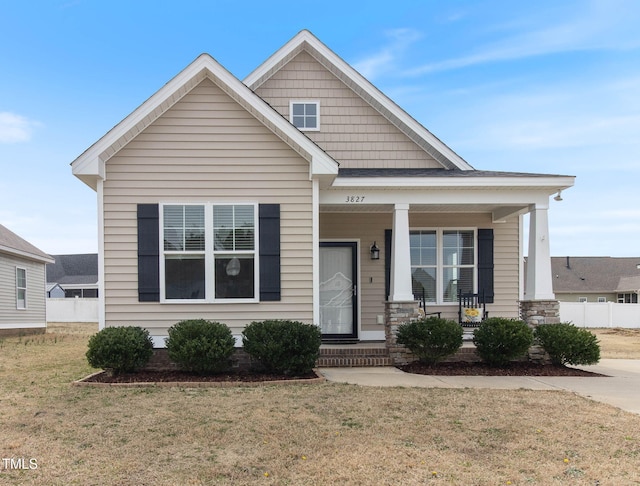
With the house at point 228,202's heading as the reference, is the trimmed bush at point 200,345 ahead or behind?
ahead

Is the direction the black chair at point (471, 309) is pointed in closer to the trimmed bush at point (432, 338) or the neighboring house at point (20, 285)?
the trimmed bush

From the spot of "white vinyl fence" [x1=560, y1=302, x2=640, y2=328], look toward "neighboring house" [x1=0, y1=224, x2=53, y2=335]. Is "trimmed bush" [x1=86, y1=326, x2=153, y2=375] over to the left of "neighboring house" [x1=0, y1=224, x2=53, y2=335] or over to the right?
left

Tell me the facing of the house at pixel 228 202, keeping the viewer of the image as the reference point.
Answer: facing the viewer

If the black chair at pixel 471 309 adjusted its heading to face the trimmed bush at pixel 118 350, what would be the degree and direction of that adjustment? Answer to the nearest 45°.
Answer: approximately 45° to its right

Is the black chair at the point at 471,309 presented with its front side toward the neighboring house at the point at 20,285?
no

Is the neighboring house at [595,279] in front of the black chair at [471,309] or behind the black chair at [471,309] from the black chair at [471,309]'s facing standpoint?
behind

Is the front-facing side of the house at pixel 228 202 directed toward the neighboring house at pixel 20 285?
no

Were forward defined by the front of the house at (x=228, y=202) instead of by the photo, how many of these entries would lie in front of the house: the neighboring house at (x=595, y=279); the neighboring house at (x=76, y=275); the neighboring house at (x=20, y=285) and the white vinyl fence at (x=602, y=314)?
0

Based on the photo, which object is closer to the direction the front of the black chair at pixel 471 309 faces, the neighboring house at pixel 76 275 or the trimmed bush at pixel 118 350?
the trimmed bush
